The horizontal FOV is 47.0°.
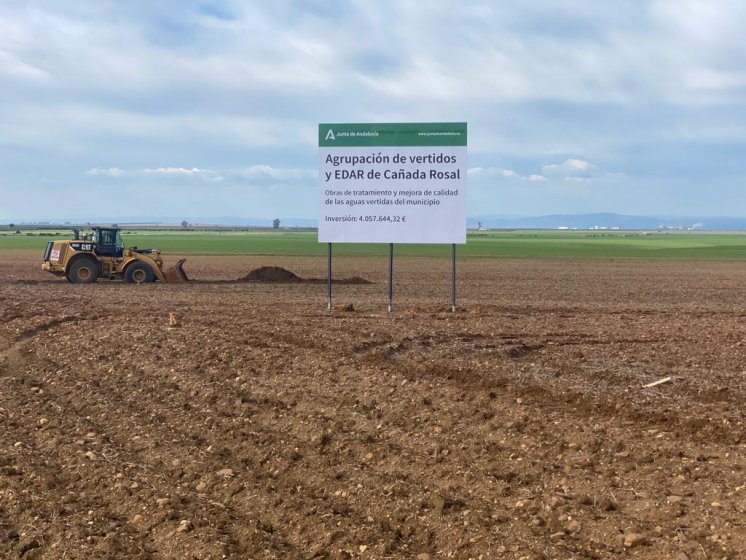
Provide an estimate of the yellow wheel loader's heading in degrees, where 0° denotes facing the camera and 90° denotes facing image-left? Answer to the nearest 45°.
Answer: approximately 270°

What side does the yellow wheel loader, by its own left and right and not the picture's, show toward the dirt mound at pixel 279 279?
front

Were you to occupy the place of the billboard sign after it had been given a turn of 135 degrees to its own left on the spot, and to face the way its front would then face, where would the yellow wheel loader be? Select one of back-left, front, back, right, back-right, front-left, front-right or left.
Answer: left

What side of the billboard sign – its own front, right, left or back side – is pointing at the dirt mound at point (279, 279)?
back

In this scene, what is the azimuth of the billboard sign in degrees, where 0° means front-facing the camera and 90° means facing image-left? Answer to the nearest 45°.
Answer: approximately 0°
